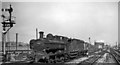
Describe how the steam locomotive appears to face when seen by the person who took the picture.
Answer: facing the viewer and to the left of the viewer
